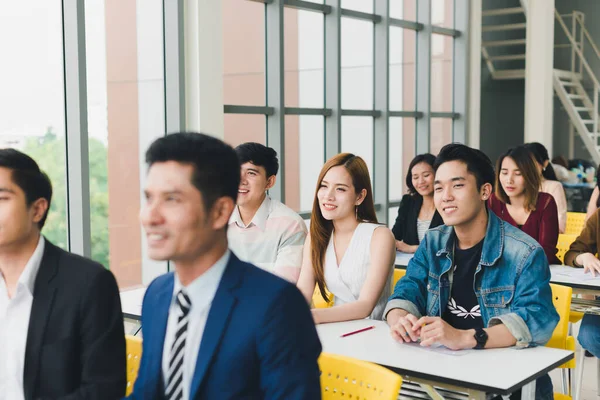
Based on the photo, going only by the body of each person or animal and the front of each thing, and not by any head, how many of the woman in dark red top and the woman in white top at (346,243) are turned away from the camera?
0

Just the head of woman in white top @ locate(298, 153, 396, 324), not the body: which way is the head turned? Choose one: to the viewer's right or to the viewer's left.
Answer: to the viewer's left

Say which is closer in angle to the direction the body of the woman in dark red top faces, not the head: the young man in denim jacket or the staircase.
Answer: the young man in denim jacket

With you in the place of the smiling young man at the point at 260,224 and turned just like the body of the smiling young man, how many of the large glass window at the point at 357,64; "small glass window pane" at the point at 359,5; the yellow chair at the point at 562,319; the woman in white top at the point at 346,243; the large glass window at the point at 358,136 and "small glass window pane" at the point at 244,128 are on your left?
2

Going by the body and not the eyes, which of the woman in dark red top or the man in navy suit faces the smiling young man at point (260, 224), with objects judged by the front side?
the woman in dark red top

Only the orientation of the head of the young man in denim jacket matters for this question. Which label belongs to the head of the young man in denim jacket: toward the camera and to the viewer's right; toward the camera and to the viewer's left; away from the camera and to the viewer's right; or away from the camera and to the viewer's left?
toward the camera and to the viewer's left

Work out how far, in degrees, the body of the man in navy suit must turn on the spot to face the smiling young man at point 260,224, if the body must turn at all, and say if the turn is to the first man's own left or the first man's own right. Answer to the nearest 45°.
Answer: approximately 135° to the first man's own right

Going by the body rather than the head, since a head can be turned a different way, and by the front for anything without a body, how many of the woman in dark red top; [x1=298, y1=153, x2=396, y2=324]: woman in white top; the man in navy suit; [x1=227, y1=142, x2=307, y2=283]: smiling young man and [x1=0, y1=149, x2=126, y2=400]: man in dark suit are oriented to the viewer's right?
0

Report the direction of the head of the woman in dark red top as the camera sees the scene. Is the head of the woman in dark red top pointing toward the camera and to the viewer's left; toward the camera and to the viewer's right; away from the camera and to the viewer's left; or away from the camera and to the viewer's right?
toward the camera and to the viewer's left

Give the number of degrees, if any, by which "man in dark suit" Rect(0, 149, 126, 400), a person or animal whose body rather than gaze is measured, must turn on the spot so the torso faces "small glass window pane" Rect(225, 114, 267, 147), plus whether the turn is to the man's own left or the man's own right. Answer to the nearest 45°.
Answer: approximately 135° to the man's own right

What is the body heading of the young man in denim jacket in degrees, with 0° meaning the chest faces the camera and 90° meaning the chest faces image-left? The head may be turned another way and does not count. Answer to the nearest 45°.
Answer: approximately 45°

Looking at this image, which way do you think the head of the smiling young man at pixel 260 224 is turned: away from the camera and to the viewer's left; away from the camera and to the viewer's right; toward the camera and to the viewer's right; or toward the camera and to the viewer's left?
toward the camera and to the viewer's left

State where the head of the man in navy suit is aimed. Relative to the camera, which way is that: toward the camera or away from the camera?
toward the camera

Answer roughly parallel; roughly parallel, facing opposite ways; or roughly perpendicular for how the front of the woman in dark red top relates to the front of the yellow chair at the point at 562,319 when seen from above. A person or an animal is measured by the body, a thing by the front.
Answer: roughly parallel

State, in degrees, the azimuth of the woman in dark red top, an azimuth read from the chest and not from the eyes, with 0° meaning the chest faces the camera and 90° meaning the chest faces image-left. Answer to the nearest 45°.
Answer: approximately 45°

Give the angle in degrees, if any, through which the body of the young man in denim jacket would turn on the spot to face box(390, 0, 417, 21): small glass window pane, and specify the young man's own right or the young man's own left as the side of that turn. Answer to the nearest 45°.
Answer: approximately 135° to the young man's own right

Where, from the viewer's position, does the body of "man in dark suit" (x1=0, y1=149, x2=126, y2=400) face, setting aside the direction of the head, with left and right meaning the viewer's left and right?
facing the viewer and to the left of the viewer

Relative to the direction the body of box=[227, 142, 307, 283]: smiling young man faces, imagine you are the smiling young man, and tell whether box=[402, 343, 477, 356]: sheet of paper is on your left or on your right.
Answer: on your left
